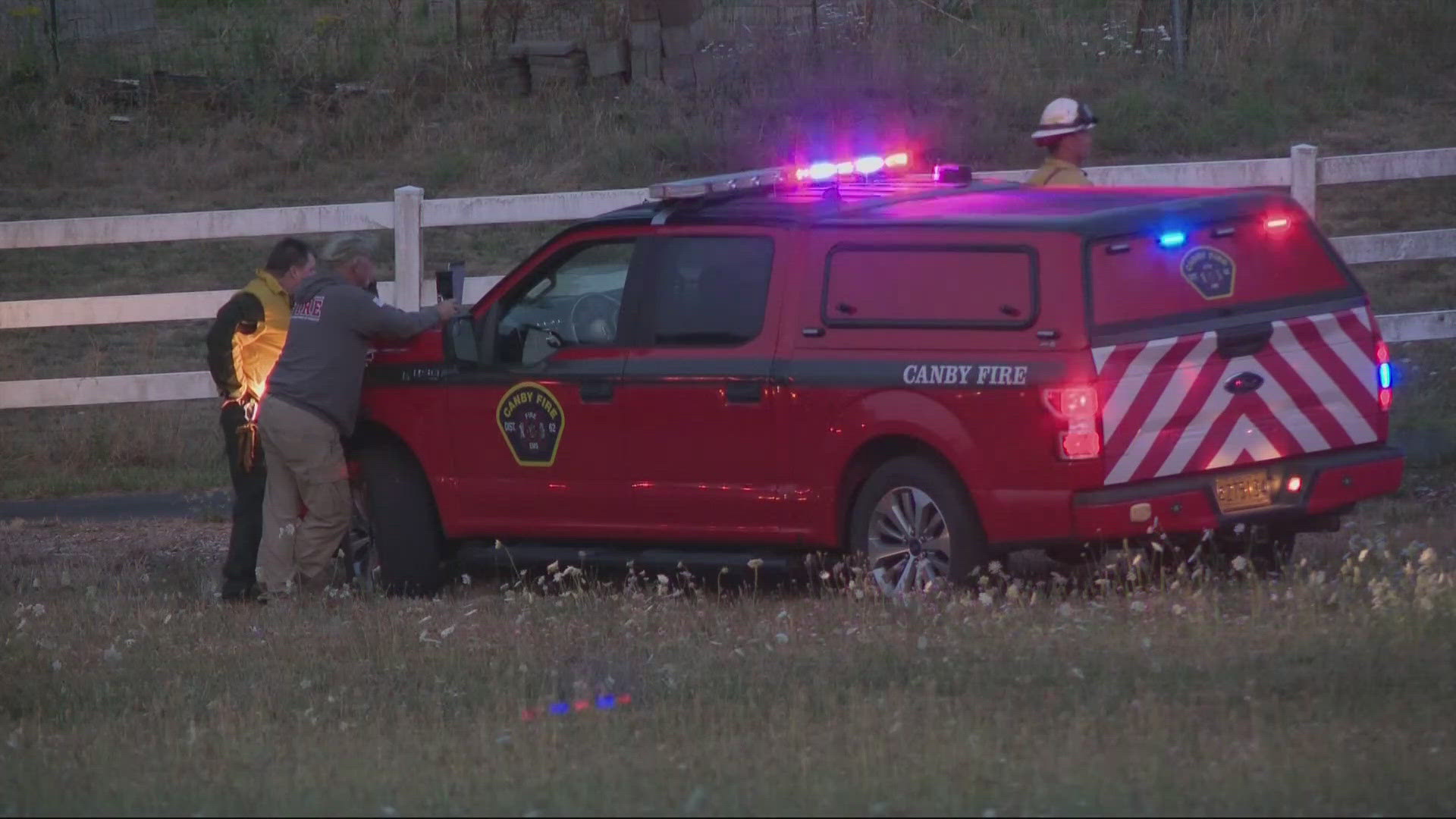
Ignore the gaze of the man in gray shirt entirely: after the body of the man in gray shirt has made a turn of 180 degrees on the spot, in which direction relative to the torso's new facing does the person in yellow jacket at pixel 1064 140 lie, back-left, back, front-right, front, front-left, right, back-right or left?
back-left

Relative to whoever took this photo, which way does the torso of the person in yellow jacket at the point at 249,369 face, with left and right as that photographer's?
facing to the right of the viewer

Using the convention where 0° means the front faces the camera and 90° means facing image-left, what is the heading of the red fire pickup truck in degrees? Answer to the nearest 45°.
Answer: approximately 135°

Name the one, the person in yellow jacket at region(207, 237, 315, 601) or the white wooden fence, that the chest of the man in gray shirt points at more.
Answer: the white wooden fence

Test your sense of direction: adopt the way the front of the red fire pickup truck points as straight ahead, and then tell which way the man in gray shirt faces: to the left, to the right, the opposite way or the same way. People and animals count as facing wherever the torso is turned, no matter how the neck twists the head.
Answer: to the right

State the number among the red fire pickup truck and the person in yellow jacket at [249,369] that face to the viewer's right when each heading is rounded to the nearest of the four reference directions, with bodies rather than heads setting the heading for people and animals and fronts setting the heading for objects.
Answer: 1

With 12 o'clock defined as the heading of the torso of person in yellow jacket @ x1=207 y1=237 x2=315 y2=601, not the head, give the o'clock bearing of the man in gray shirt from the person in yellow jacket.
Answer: The man in gray shirt is roughly at 2 o'clock from the person in yellow jacket.

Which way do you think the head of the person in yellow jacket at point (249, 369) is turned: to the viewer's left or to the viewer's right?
to the viewer's right

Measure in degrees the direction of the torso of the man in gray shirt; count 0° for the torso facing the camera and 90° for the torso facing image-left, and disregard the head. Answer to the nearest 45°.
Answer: approximately 225°
